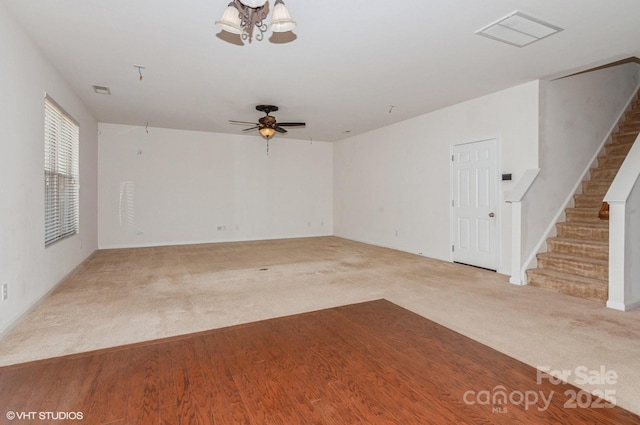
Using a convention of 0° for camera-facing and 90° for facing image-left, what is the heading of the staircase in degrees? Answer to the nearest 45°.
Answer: approximately 45°

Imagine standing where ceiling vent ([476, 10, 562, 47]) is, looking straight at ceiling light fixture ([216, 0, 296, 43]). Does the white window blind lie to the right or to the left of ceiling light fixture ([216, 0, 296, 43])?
right

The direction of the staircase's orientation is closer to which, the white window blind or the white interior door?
the white window blind

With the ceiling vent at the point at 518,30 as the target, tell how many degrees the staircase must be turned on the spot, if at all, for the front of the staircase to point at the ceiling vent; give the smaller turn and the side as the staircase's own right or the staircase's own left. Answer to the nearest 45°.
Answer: approximately 45° to the staircase's own left

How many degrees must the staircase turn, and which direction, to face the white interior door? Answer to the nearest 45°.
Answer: approximately 45° to its right

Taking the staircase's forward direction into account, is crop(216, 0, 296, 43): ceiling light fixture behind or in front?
in front
